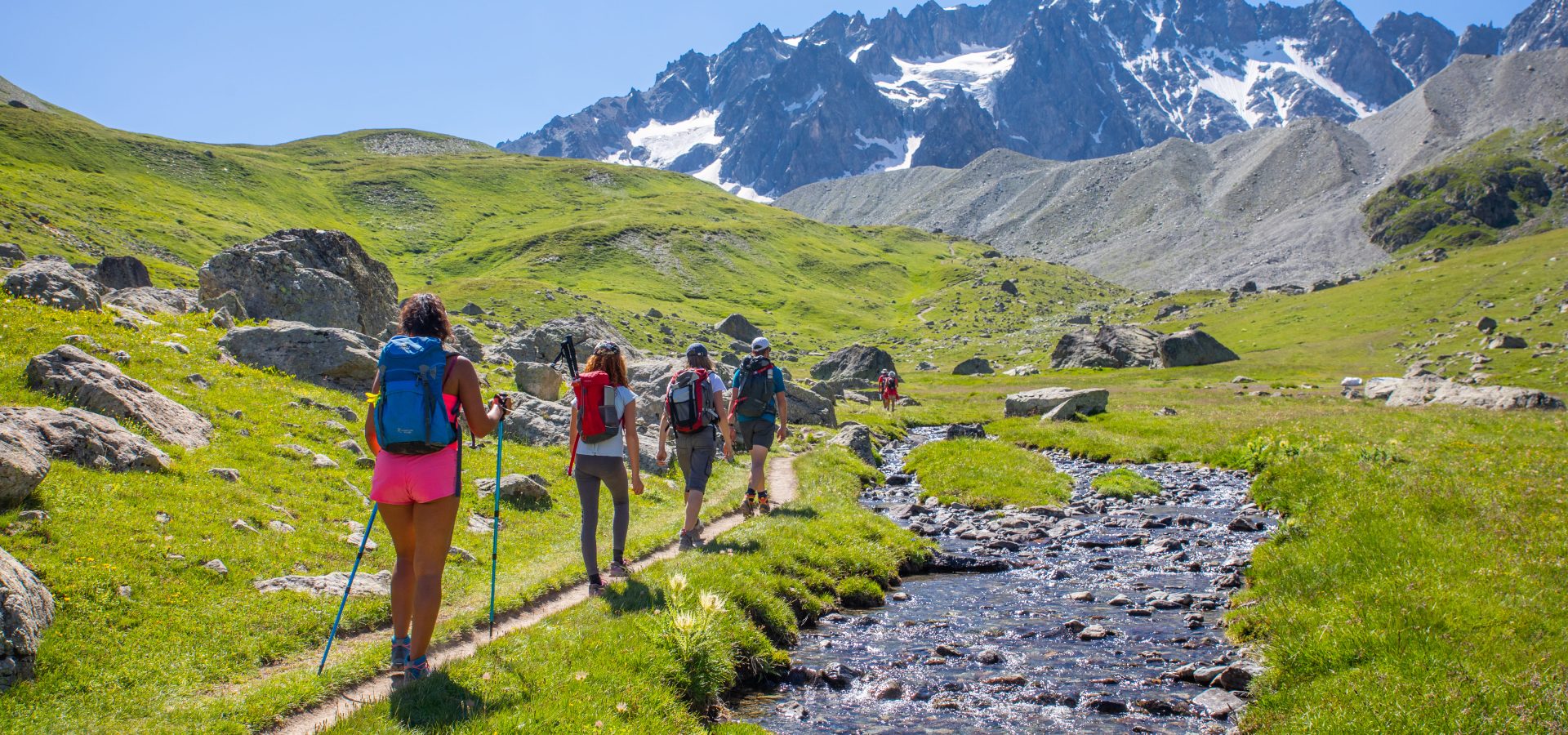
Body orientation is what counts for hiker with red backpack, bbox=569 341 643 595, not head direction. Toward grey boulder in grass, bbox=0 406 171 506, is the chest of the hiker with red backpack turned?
no

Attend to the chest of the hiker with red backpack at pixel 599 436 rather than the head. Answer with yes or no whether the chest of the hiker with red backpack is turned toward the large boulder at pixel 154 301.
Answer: no

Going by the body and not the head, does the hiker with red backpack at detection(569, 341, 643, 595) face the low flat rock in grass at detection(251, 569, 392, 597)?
no

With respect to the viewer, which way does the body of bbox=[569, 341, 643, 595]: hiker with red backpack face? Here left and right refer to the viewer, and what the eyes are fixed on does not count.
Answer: facing away from the viewer and to the right of the viewer

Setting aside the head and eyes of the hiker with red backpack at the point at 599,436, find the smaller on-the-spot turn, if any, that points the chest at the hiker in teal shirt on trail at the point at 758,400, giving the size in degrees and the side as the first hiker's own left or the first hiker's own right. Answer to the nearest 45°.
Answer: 0° — they already face them

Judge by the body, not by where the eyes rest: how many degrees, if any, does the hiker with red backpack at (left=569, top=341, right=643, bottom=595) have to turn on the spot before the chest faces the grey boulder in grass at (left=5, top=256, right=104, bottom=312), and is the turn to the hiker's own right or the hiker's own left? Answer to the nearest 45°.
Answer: approximately 90° to the hiker's own left

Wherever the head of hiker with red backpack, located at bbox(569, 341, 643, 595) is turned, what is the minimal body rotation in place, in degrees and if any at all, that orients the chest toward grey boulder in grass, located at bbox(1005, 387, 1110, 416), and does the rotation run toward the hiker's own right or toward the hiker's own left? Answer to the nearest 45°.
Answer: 0° — they already face it

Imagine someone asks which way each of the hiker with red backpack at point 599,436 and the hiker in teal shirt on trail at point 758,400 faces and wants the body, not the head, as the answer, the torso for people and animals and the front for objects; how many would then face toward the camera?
0

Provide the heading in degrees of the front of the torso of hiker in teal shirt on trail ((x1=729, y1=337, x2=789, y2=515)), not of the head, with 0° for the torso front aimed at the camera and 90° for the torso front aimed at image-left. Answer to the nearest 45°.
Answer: approximately 180°

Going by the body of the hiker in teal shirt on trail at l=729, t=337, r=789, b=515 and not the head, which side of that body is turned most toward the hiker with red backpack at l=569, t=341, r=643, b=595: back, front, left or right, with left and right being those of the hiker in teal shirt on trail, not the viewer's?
back

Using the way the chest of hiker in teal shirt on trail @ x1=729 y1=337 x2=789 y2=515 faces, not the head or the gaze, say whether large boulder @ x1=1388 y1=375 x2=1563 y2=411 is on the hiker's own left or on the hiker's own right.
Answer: on the hiker's own right

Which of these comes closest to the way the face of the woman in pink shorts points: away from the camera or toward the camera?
away from the camera

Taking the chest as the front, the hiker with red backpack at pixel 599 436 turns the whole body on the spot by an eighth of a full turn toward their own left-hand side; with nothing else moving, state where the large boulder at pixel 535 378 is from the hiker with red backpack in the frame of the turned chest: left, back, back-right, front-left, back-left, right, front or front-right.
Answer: front

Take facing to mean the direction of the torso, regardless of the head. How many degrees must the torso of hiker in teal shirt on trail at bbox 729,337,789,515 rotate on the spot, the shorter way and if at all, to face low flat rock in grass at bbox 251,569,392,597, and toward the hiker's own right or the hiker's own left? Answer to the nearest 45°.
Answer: approximately 135° to the hiker's own left

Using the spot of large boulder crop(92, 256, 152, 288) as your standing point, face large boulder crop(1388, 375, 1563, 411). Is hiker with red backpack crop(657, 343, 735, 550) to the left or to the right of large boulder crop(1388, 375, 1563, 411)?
right

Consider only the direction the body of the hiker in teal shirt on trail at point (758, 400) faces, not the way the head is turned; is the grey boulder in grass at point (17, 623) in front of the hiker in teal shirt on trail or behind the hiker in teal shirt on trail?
behind
